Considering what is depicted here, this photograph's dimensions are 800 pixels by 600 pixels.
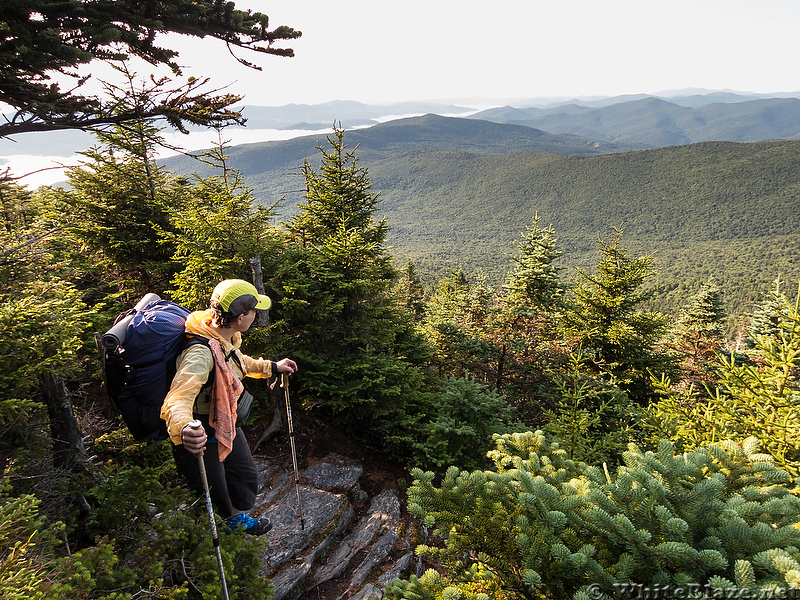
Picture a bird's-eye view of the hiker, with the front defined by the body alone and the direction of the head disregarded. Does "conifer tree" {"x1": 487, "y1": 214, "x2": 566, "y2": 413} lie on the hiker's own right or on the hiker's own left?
on the hiker's own left

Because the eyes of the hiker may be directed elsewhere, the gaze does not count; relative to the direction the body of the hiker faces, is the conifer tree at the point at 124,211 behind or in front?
behind

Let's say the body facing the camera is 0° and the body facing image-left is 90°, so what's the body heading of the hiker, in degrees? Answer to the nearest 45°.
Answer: approximately 315°

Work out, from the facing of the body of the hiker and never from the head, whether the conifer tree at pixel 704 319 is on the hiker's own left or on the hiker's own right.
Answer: on the hiker's own left

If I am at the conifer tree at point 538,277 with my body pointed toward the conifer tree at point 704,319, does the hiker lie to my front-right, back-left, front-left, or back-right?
back-right

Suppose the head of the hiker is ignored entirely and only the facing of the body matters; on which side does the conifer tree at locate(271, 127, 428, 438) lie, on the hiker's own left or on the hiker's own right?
on the hiker's own left

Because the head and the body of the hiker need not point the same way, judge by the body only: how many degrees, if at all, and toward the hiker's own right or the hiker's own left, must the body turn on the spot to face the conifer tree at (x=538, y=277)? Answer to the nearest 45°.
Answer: approximately 90° to the hiker's own left
